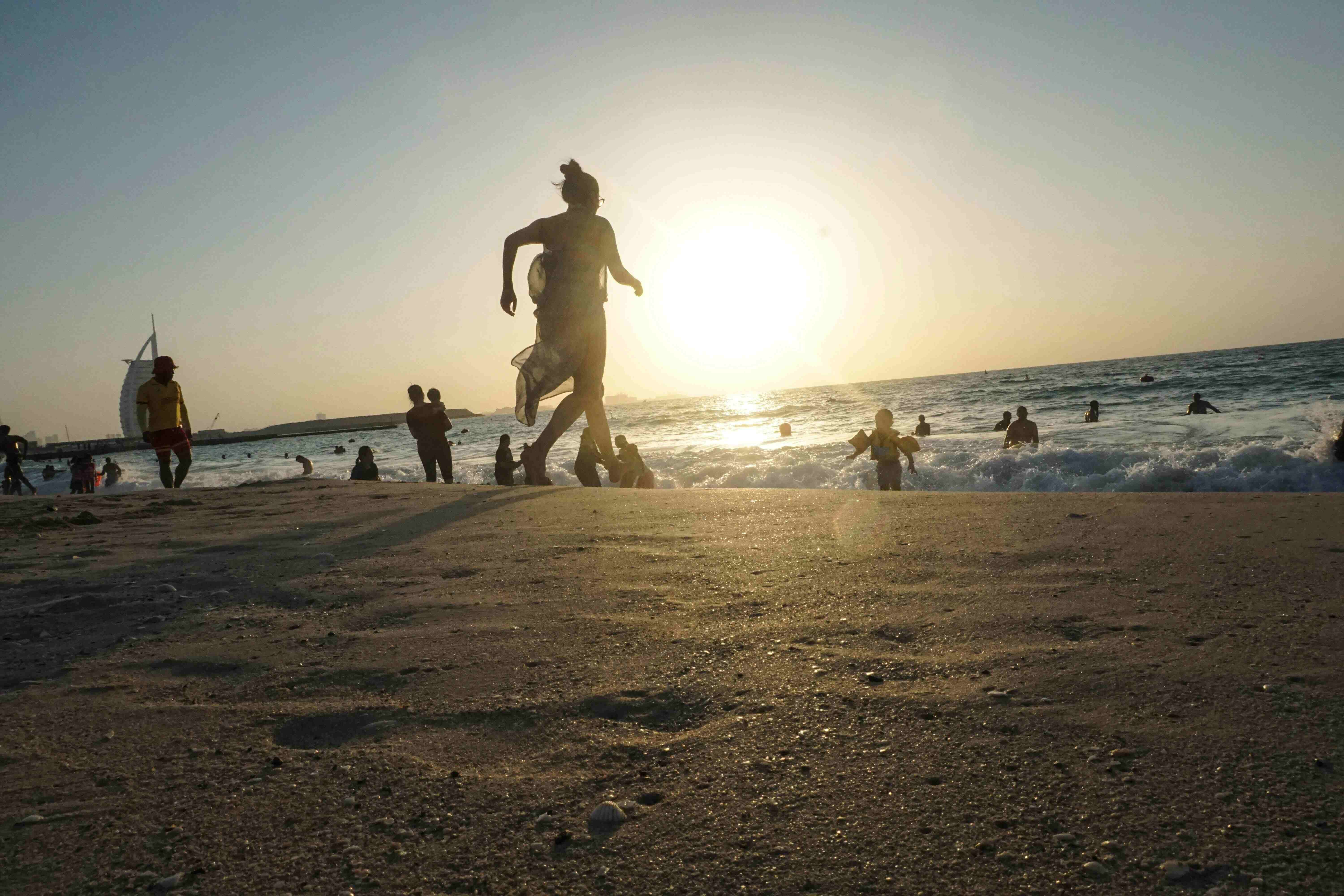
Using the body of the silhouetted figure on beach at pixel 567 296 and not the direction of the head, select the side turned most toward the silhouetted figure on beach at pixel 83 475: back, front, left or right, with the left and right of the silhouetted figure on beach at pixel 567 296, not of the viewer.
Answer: left

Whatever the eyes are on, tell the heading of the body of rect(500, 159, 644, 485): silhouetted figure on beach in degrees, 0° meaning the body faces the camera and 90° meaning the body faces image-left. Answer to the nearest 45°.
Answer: approximately 225°

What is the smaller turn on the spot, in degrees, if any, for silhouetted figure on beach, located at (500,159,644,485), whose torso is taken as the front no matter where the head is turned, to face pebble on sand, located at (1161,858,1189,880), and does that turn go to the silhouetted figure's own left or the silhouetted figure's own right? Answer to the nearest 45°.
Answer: approximately 135° to the silhouetted figure's own right

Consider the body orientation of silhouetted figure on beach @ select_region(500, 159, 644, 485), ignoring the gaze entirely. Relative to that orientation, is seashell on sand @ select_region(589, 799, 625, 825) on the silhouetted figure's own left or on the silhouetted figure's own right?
on the silhouetted figure's own right

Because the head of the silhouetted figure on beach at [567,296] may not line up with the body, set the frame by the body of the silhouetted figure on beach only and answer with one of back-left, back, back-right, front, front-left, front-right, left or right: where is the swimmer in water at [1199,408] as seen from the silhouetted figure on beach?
front

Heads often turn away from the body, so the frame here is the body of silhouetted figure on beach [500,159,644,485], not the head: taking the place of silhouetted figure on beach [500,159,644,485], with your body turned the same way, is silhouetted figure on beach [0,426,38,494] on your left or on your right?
on your left

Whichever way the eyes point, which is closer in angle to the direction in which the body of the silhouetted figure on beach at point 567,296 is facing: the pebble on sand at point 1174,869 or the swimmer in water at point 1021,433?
the swimmer in water

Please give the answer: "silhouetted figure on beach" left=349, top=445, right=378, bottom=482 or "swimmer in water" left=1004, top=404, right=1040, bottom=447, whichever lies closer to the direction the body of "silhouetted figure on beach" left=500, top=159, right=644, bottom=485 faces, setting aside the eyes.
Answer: the swimmer in water

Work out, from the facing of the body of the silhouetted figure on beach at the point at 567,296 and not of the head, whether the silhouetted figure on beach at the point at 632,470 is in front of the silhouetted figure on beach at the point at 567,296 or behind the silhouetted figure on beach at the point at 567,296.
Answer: in front
